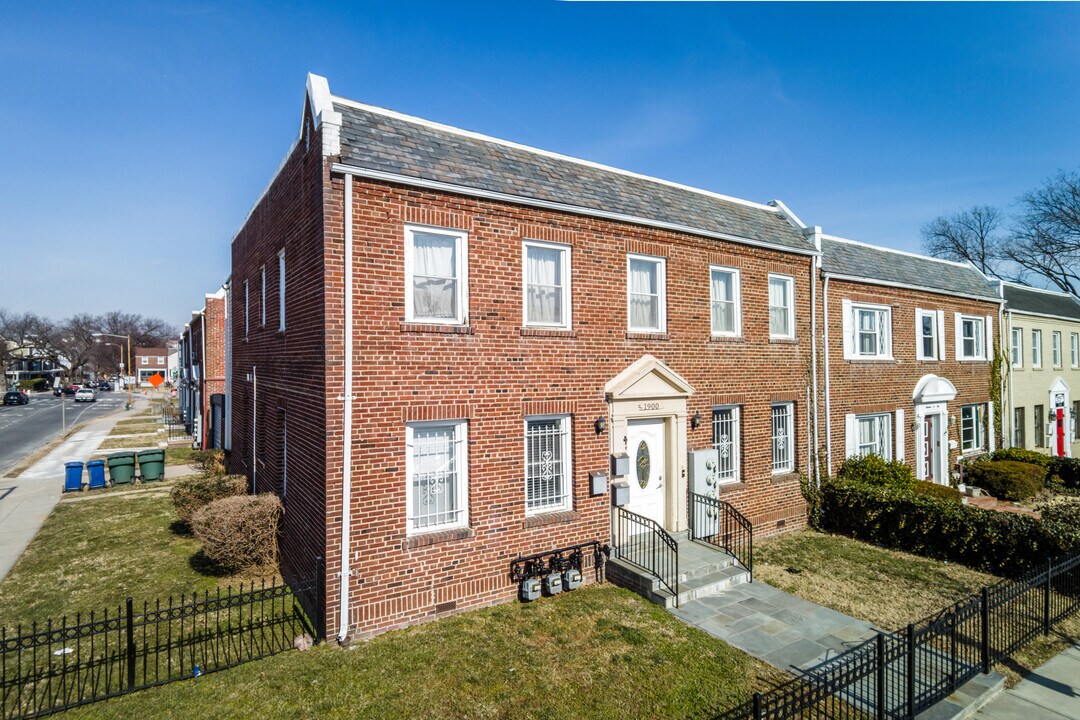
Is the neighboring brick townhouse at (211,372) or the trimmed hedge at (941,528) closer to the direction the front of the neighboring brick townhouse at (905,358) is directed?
the trimmed hedge

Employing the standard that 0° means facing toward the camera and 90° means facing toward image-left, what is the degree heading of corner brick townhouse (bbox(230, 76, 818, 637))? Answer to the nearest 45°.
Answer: approximately 315°

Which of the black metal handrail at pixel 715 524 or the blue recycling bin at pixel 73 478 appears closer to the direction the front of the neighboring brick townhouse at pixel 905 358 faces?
the black metal handrail

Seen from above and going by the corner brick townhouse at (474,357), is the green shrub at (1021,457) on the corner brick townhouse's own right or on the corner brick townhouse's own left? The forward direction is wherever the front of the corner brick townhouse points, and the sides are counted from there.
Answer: on the corner brick townhouse's own left

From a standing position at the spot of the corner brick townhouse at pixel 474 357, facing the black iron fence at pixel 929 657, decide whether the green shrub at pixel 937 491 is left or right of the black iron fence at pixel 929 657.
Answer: left

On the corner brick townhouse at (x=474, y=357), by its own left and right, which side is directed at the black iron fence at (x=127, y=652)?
right

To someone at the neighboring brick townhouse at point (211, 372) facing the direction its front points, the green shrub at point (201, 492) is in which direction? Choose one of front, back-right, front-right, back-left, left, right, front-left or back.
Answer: left

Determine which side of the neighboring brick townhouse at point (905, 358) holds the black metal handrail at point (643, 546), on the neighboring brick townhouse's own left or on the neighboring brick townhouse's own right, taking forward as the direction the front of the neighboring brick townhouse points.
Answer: on the neighboring brick townhouse's own right

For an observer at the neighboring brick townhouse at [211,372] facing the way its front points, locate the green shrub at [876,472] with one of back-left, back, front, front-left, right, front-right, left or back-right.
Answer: back-left

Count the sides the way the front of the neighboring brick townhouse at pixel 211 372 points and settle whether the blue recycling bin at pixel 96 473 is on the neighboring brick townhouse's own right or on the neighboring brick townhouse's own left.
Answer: on the neighboring brick townhouse's own left

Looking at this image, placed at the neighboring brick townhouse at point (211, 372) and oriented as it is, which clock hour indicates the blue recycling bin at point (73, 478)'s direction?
The blue recycling bin is roughly at 10 o'clock from the neighboring brick townhouse.

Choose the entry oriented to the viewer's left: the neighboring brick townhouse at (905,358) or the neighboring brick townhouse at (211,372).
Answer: the neighboring brick townhouse at (211,372)

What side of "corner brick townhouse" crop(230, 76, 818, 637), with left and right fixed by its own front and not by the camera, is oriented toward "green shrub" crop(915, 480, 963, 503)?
left

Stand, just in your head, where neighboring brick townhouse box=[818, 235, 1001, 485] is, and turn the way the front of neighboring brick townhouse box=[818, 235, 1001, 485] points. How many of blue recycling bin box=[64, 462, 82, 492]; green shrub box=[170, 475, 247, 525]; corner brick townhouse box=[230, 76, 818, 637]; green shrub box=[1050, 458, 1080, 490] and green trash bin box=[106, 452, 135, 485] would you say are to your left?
1

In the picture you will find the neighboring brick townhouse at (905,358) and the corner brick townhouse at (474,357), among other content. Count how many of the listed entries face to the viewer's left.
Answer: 0

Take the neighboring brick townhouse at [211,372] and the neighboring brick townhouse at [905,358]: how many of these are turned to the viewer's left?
1

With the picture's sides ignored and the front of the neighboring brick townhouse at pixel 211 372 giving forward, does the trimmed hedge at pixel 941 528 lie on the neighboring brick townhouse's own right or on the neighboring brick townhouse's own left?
on the neighboring brick townhouse's own left

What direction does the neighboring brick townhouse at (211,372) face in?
to the viewer's left

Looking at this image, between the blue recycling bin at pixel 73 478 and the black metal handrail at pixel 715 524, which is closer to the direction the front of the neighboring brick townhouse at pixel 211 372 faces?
the blue recycling bin

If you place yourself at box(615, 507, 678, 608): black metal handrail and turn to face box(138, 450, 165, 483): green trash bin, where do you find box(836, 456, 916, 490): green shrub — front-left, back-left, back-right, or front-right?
back-right

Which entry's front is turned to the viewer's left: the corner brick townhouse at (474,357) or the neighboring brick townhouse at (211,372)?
the neighboring brick townhouse at (211,372)

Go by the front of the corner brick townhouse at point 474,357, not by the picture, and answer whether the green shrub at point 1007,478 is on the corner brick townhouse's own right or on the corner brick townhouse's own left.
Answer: on the corner brick townhouse's own left

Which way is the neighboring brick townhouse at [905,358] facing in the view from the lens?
facing the viewer and to the right of the viewer
